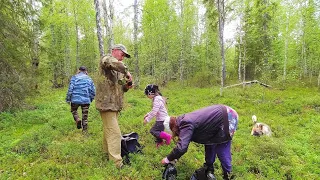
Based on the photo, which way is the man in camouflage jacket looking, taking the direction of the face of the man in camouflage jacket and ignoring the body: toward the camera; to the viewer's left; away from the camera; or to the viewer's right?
to the viewer's right

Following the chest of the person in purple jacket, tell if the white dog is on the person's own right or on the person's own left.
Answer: on the person's own right

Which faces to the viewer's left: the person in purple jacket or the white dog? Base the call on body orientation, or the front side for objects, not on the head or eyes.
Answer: the person in purple jacket

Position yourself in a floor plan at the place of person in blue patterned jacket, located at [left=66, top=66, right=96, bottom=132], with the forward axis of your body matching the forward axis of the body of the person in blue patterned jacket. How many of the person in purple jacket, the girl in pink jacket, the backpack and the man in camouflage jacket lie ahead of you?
0

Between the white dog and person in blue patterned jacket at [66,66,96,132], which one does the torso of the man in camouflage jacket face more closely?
the white dog

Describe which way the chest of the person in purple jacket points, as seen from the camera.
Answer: to the viewer's left

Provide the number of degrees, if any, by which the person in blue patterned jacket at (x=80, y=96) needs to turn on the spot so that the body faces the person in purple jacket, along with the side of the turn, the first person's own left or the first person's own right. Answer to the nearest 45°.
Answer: approximately 135° to the first person's own right

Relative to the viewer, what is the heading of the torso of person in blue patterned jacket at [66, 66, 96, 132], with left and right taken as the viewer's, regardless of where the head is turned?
facing away from the viewer
